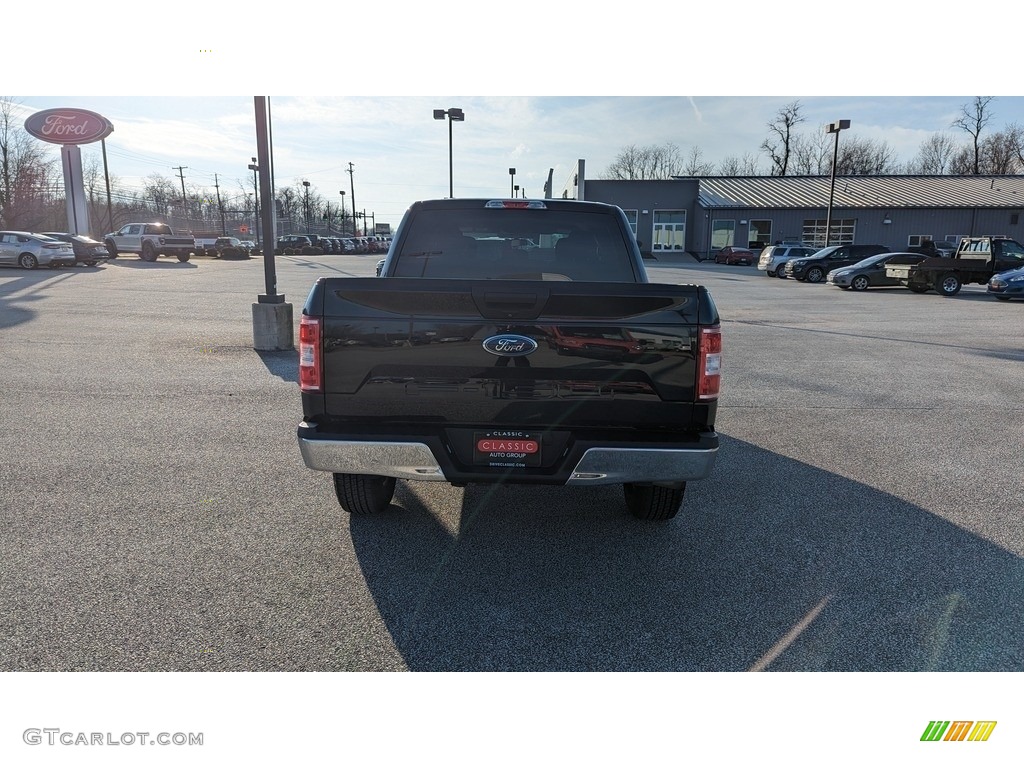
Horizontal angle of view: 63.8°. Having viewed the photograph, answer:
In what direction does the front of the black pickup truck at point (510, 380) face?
away from the camera

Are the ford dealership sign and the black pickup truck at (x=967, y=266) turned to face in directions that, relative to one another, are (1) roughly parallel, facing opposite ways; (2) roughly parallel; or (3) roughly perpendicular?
roughly perpendicular

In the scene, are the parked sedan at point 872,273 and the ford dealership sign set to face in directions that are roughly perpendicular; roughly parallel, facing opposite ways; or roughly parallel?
roughly perpendicular

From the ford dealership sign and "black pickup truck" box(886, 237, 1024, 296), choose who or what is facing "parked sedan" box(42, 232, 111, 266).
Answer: the ford dealership sign

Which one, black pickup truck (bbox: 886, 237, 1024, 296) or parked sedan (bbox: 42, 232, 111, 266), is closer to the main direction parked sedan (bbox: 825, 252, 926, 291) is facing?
the parked sedan

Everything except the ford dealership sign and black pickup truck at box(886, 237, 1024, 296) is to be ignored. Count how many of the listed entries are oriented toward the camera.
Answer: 1

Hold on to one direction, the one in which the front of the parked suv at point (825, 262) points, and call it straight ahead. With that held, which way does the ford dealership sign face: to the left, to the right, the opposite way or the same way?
to the left

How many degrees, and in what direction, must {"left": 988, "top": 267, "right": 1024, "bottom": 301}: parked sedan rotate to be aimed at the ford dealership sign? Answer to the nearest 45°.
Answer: approximately 45° to its right

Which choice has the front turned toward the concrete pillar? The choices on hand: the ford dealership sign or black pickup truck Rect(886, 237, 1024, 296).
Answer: the ford dealership sign

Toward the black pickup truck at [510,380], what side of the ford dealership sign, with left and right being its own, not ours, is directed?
front

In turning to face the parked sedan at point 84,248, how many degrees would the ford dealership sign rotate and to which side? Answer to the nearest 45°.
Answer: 0° — it already faces it

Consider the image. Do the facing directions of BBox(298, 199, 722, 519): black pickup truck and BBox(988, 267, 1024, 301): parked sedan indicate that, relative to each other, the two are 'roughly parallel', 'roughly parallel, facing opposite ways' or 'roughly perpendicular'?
roughly perpendicular

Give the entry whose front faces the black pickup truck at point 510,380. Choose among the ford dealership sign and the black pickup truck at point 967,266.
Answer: the ford dealership sign

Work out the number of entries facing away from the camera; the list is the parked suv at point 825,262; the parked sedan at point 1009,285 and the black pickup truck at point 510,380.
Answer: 1

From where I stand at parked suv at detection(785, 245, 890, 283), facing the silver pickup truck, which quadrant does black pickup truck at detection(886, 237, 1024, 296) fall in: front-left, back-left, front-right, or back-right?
back-left
